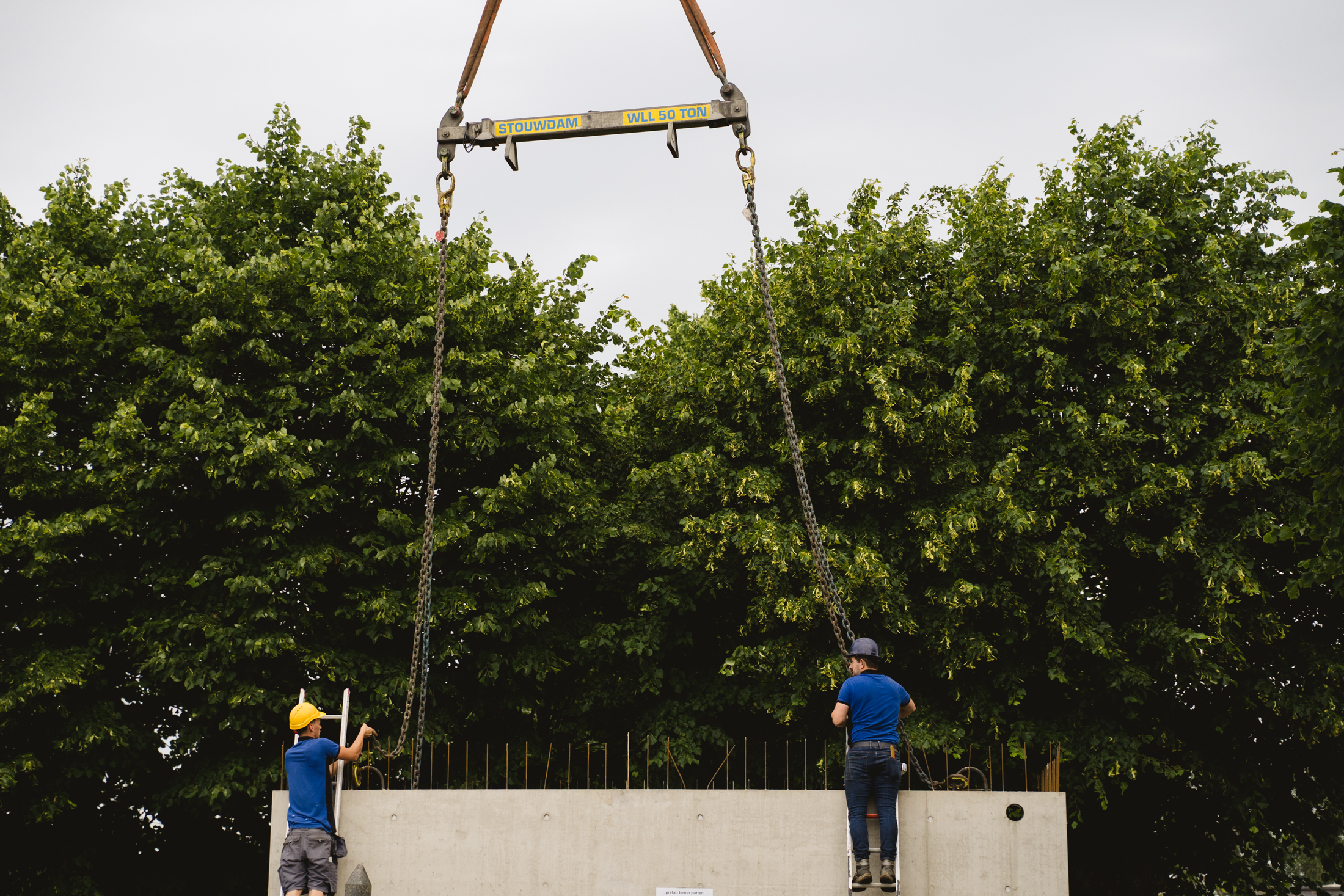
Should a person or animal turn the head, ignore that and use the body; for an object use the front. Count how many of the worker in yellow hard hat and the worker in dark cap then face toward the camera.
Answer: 0

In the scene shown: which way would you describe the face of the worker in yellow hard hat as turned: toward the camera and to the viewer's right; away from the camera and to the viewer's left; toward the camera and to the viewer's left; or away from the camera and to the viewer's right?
away from the camera and to the viewer's right

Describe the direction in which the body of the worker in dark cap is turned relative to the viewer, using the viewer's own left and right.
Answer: facing away from the viewer

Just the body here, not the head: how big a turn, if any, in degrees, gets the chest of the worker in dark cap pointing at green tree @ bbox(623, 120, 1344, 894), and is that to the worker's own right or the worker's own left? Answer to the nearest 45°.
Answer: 0° — they already face it

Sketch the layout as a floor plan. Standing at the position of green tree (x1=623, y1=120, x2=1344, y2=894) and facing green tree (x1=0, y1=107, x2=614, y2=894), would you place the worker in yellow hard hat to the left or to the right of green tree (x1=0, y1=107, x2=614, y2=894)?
left

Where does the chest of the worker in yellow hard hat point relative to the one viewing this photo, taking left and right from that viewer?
facing away from the viewer and to the right of the viewer
